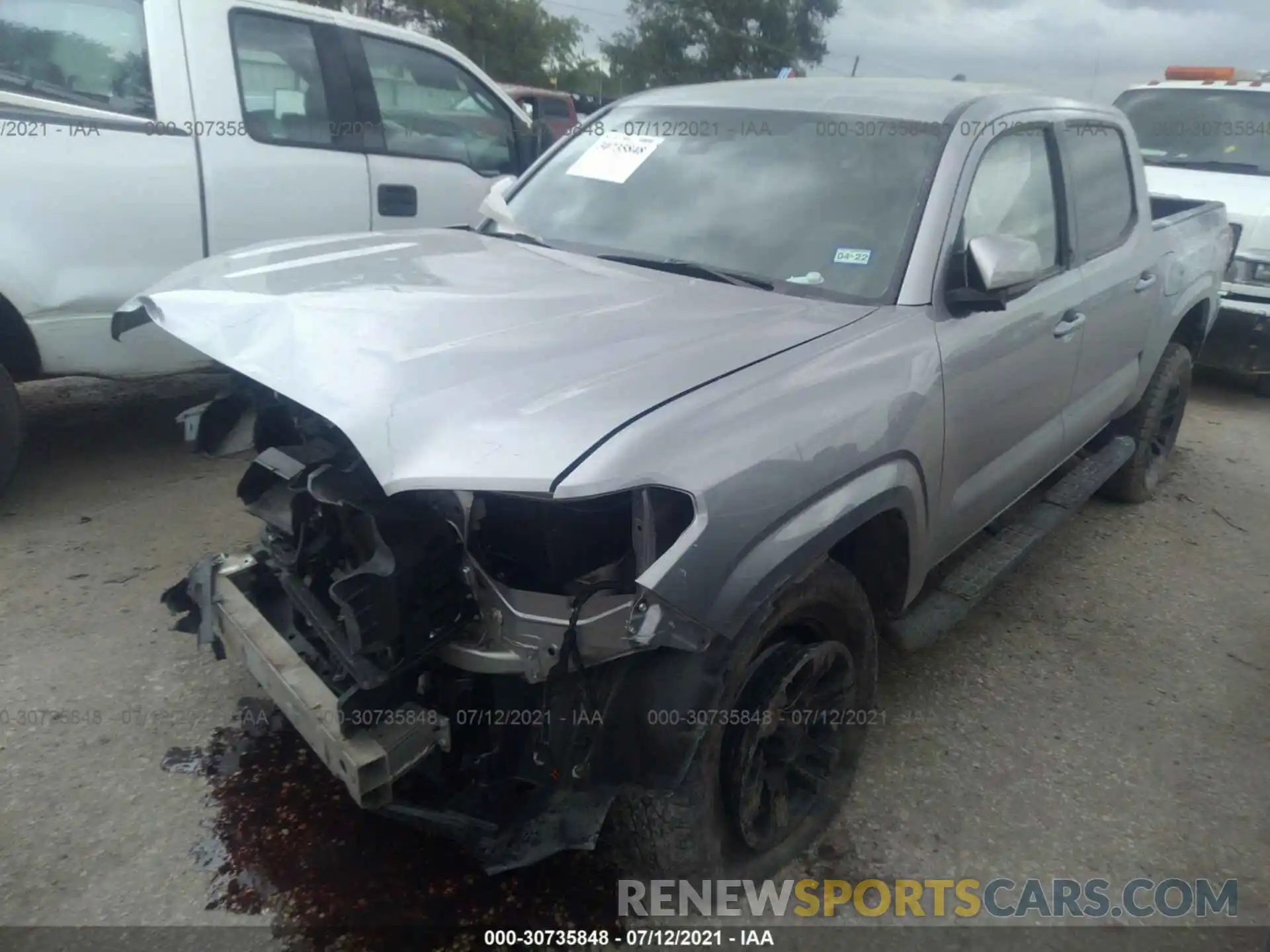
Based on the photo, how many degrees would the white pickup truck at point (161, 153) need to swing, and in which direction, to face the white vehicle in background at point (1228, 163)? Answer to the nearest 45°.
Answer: approximately 45° to its right

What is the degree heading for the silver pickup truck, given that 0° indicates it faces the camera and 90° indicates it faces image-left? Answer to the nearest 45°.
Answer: approximately 45°

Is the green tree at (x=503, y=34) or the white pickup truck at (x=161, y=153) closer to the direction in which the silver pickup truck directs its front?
the white pickup truck

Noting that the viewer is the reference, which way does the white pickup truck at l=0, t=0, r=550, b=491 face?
facing away from the viewer and to the right of the viewer

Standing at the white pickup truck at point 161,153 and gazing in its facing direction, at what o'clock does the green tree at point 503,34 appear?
The green tree is roughly at 11 o'clock from the white pickup truck.

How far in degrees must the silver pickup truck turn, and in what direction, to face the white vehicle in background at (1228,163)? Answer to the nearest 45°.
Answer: approximately 180°

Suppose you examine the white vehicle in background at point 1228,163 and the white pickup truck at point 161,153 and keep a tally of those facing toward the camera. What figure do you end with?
1

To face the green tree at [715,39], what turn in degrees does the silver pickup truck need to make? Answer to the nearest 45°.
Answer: approximately 135° to its right

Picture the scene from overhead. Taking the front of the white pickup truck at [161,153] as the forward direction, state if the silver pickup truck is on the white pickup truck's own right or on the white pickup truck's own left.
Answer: on the white pickup truck's own right

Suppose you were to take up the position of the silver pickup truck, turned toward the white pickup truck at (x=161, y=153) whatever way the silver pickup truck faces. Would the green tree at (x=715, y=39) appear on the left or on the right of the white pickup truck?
right

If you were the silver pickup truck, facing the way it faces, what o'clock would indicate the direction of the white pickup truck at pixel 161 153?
The white pickup truck is roughly at 3 o'clock from the silver pickup truck.
